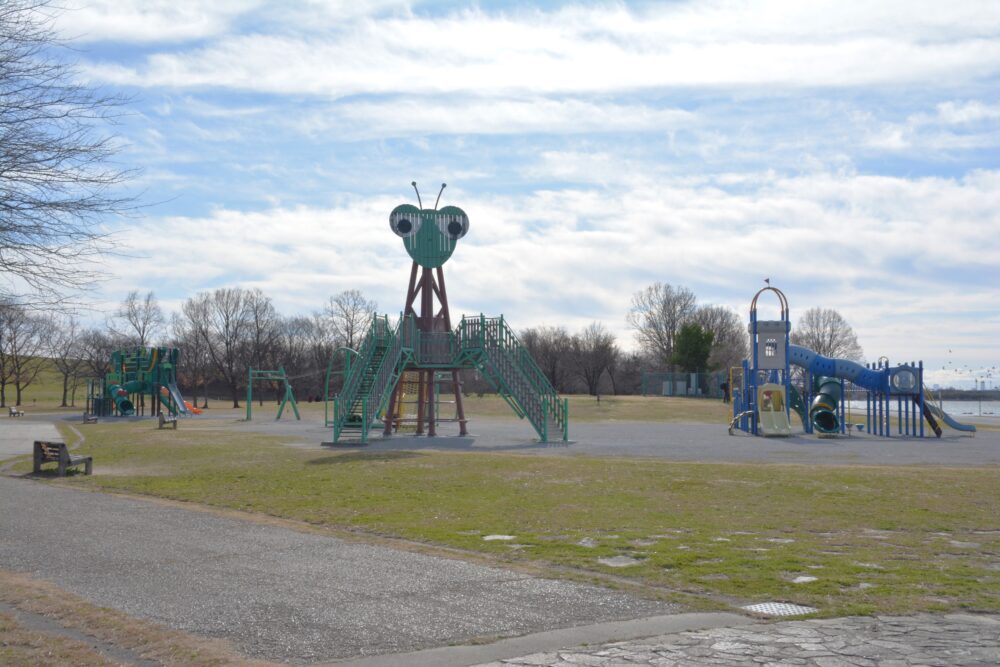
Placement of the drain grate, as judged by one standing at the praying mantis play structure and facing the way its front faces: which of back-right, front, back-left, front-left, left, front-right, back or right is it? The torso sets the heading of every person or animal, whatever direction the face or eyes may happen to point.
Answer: front

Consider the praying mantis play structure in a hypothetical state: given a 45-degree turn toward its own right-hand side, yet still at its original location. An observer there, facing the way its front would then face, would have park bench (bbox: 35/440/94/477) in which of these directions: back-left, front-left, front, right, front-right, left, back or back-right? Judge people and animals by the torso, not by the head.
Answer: front

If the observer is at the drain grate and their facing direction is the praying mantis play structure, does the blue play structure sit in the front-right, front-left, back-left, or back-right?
front-right

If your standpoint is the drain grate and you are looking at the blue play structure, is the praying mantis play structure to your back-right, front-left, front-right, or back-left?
front-left

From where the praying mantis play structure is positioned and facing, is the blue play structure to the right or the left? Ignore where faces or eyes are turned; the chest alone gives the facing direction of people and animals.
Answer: on its left

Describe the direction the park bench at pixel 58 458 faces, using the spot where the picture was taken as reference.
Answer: facing away from the viewer and to the right of the viewer
